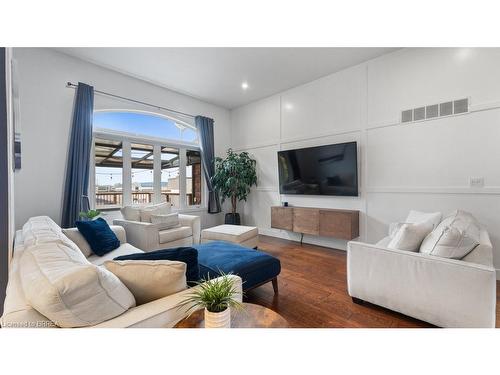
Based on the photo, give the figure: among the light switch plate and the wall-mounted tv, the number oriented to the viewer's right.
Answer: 0

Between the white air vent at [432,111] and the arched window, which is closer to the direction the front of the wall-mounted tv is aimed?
the arched window

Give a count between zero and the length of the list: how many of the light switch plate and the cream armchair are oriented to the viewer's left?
0

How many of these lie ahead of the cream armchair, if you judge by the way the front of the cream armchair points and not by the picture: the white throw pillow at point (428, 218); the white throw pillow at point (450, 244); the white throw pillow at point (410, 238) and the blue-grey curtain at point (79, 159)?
3

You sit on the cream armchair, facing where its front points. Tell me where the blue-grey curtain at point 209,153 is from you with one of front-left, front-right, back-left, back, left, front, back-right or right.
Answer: left

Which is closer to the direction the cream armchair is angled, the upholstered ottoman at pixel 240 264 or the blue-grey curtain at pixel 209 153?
the upholstered ottoman

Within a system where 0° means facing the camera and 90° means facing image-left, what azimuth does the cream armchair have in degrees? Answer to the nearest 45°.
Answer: approximately 315°

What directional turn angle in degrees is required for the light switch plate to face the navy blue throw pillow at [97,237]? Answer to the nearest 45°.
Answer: approximately 45° to its right

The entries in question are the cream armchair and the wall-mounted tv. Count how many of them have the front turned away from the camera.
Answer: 0

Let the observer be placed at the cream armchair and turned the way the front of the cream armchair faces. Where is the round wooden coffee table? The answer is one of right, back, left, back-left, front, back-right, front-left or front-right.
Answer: front-right

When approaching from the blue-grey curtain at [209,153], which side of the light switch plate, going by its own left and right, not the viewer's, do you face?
right

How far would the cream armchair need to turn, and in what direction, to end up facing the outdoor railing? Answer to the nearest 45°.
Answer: approximately 180°
